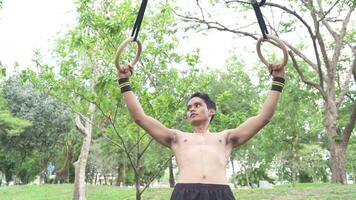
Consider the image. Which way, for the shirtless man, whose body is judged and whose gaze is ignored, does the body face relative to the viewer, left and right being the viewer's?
facing the viewer

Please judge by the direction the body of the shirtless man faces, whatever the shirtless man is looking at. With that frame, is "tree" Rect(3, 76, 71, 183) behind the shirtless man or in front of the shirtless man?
behind

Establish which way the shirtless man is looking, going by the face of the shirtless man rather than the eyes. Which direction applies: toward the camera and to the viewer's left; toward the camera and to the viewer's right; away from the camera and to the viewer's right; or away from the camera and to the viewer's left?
toward the camera and to the viewer's left
